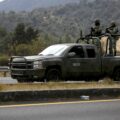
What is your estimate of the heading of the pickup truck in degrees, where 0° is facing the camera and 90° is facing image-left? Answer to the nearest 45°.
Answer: approximately 45°
